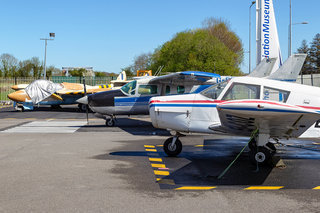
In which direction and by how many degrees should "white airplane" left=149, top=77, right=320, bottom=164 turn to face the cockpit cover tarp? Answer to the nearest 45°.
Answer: approximately 45° to its right

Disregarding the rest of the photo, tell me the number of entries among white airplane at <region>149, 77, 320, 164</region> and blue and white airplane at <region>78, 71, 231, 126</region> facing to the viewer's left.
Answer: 2

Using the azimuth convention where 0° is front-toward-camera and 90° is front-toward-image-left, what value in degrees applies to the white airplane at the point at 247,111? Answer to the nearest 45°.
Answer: approximately 90°

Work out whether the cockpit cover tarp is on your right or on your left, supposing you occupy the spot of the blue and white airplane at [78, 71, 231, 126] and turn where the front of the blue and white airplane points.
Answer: on your right

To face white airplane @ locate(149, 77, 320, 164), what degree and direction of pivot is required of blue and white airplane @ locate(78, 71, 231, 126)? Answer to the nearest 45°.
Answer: approximately 90° to its left

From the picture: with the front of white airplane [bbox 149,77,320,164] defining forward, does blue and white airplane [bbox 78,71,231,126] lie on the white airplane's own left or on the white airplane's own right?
on the white airplane's own right

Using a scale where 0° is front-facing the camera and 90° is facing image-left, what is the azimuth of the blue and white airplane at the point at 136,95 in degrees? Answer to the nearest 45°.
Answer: approximately 90°

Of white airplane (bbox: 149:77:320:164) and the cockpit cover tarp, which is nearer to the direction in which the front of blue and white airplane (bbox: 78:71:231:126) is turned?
the cockpit cover tarp
